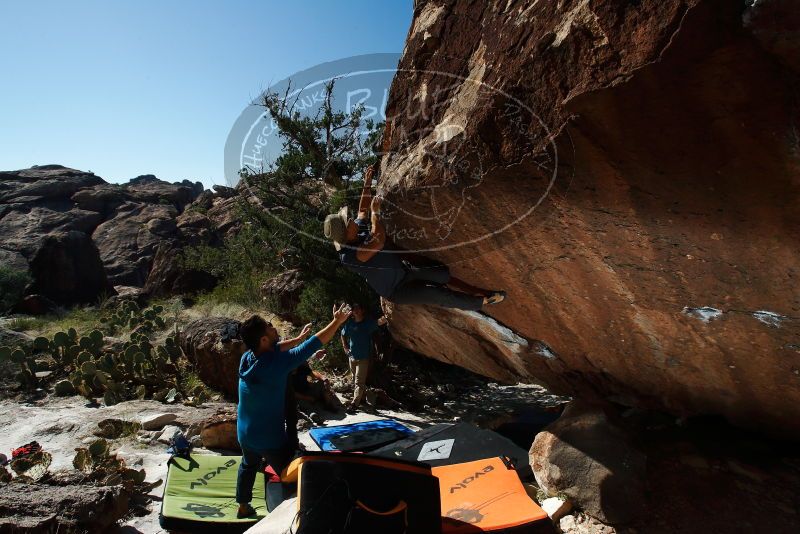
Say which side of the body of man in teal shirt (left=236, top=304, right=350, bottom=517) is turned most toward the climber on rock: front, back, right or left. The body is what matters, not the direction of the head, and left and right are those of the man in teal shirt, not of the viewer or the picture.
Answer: front

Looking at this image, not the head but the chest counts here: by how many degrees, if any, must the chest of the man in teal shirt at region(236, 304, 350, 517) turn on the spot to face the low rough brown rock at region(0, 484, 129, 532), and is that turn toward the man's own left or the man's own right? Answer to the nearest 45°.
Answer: approximately 135° to the man's own left

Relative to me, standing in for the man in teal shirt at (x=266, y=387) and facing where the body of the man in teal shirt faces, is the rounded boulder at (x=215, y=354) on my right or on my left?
on my left

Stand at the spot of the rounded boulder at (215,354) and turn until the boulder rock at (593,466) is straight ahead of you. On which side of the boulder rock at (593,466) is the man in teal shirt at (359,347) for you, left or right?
left

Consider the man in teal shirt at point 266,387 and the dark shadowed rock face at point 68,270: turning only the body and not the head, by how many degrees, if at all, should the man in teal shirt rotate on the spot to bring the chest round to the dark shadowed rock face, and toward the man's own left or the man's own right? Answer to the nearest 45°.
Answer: approximately 90° to the man's own left

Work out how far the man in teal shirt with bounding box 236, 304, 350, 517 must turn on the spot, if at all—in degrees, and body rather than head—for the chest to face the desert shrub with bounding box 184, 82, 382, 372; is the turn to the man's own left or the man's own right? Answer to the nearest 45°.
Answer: approximately 45° to the man's own left

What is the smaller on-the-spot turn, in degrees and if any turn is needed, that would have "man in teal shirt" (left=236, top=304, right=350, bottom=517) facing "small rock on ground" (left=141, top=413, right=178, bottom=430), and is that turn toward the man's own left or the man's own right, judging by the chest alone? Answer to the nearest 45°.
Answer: approximately 90° to the man's own left

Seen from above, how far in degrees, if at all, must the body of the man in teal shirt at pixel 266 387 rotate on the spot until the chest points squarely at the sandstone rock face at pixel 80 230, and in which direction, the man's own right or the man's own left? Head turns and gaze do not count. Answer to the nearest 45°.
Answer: approximately 45° to the man's own left

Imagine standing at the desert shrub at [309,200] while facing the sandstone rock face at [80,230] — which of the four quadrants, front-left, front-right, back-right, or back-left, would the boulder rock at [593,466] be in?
back-left

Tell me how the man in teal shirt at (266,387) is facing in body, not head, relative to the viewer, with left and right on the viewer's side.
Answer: facing away from the viewer and to the right of the viewer
